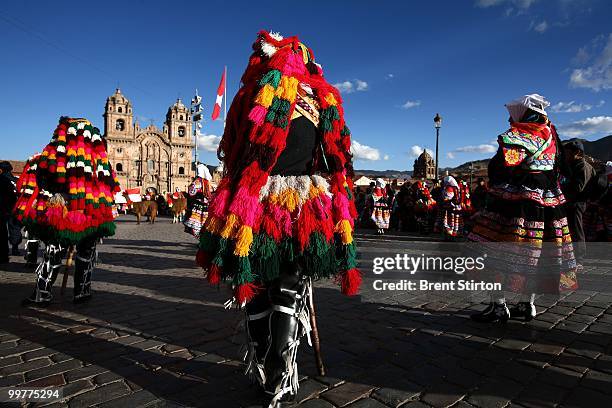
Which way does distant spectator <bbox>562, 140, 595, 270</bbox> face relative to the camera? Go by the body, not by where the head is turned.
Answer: to the viewer's left

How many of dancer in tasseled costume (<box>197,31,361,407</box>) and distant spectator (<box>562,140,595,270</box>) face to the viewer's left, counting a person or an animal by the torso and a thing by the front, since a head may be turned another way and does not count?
1

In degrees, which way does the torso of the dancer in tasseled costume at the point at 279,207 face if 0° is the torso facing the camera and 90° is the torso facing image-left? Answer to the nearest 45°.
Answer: approximately 315°

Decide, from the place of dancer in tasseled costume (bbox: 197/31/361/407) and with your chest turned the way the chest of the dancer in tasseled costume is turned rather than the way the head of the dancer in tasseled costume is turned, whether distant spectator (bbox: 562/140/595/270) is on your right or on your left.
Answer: on your left

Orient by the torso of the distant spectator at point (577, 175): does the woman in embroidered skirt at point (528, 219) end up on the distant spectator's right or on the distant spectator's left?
on the distant spectator's left

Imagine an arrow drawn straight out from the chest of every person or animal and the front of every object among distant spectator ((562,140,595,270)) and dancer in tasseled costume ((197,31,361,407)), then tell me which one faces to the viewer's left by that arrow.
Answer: the distant spectator

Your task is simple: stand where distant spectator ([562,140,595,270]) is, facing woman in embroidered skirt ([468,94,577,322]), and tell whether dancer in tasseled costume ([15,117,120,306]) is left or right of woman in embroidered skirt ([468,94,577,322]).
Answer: right
